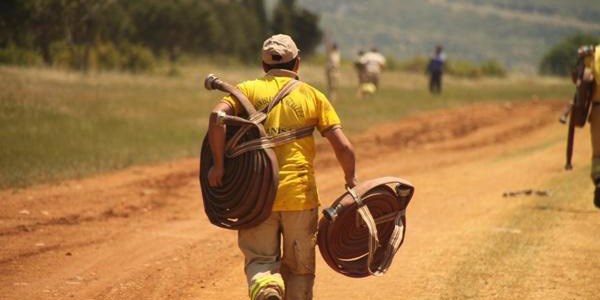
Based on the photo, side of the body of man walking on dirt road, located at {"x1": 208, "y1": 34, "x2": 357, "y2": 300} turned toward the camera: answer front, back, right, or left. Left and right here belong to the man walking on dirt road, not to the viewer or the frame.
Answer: back

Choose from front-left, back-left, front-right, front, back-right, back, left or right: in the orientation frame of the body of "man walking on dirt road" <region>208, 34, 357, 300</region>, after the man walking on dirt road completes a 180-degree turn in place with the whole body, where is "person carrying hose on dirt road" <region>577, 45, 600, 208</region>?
back-left

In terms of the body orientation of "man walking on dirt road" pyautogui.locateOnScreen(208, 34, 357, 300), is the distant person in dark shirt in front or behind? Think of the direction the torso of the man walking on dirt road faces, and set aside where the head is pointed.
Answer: in front

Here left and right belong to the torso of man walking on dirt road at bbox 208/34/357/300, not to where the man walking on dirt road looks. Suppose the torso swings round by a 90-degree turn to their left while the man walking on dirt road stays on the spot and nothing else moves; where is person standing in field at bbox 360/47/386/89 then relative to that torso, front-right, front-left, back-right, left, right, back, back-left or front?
right

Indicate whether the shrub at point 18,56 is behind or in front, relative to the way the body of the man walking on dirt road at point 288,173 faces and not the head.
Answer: in front

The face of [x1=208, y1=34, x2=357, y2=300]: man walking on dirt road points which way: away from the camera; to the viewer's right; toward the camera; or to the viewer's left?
away from the camera

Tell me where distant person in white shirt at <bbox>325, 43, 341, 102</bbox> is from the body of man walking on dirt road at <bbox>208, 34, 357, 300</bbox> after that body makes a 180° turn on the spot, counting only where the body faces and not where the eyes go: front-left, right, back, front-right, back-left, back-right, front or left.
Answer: back
